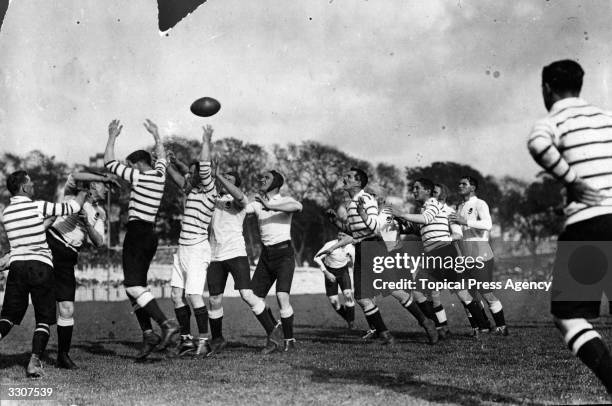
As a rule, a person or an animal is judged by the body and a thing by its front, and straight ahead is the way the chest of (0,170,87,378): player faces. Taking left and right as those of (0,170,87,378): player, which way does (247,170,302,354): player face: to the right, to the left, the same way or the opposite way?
the opposite way

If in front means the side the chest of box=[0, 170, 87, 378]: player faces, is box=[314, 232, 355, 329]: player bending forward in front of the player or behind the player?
in front

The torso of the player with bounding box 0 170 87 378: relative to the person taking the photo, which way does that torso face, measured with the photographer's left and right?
facing away from the viewer and to the right of the viewer

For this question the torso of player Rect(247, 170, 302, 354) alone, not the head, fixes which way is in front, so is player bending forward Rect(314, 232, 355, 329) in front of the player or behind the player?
behind

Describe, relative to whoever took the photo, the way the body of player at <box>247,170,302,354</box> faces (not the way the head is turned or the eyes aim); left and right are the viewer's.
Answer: facing the viewer and to the left of the viewer

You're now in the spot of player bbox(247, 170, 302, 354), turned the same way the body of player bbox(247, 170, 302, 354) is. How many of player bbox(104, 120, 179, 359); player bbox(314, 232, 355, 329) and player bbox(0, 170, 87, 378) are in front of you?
2

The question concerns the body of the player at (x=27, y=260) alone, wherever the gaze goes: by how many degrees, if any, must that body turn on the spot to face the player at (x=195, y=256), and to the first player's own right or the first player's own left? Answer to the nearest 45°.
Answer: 0° — they already face them

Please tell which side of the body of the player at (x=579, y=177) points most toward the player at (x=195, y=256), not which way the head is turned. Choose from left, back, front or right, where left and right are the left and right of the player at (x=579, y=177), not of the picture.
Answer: front

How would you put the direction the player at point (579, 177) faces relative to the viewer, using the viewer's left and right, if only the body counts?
facing away from the viewer and to the left of the viewer

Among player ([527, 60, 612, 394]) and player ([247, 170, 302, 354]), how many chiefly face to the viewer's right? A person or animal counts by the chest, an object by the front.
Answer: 0

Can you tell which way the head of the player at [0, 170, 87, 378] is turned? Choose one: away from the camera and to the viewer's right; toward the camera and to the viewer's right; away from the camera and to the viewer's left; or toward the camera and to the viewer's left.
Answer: away from the camera and to the viewer's right

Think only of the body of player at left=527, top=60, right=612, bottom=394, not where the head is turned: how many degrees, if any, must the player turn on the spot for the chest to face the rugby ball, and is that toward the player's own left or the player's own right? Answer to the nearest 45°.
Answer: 0° — they already face it

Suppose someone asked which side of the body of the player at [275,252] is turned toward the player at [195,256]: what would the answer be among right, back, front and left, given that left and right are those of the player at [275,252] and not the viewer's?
front
